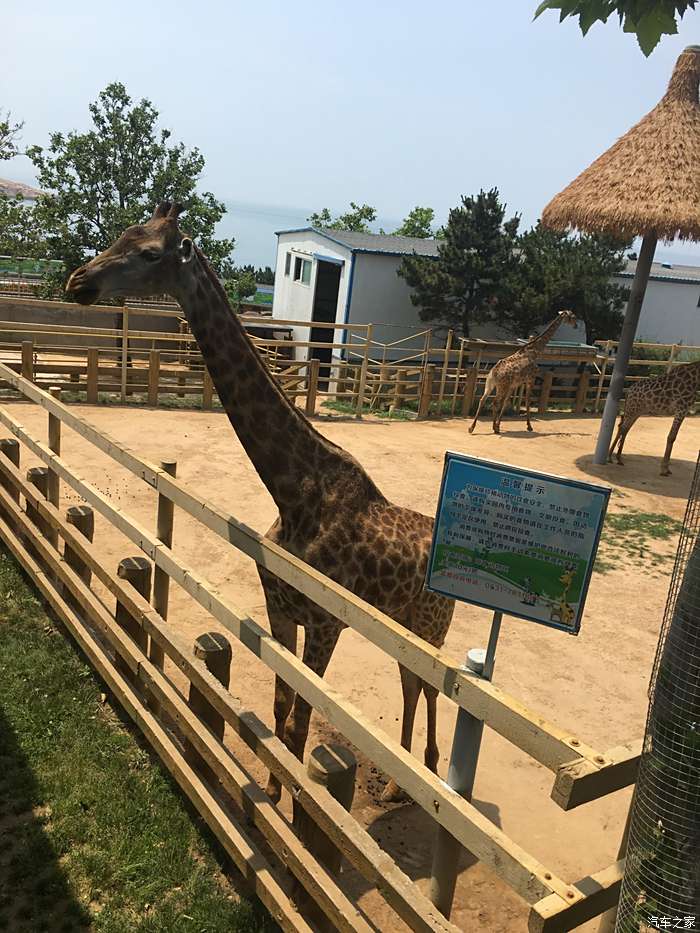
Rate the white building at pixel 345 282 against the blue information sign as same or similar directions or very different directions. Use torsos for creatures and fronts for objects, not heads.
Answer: same or similar directions

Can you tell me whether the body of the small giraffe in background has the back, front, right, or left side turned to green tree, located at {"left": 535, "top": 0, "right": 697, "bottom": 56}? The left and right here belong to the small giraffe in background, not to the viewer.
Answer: right

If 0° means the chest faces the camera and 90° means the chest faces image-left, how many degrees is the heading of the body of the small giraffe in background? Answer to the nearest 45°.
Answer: approximately 270°

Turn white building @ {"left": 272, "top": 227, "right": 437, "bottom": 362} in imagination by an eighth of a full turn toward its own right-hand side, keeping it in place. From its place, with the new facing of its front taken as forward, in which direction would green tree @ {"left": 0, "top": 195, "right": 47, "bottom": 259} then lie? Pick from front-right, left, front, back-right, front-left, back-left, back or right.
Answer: front

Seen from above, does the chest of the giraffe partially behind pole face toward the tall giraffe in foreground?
no

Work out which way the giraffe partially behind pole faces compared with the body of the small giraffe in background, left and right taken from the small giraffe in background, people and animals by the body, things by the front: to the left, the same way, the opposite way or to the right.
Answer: the same way

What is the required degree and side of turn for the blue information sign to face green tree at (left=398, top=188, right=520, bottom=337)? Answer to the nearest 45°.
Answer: approximately 180°

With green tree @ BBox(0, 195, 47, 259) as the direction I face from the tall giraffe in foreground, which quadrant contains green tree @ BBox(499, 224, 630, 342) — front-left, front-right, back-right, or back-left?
front-right

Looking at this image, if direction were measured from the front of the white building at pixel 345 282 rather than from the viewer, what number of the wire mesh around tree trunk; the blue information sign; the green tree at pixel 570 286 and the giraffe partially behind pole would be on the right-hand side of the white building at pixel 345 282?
0

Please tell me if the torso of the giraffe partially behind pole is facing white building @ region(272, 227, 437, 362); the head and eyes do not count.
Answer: no

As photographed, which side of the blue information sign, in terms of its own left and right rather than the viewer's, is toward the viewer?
front

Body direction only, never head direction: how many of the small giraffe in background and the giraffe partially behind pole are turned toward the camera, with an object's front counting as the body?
0

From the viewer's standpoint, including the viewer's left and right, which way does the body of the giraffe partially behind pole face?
facing to the right of the viewer

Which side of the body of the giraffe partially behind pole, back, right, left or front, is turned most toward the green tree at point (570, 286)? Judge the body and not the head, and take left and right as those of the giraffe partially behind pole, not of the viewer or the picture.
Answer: left

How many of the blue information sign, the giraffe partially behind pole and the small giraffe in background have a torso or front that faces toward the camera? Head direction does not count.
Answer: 1

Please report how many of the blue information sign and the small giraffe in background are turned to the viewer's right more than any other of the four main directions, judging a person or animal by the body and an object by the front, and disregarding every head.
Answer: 1

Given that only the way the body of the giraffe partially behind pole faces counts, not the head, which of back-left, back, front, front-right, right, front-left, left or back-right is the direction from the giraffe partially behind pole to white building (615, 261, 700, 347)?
left

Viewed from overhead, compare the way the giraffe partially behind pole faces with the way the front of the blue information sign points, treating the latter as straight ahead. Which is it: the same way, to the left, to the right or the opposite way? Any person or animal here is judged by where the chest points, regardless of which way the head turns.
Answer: to the left

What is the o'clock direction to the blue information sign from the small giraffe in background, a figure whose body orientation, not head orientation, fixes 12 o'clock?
The blue information sign is roughly at 3 o'clock from the small giraffe in background.
